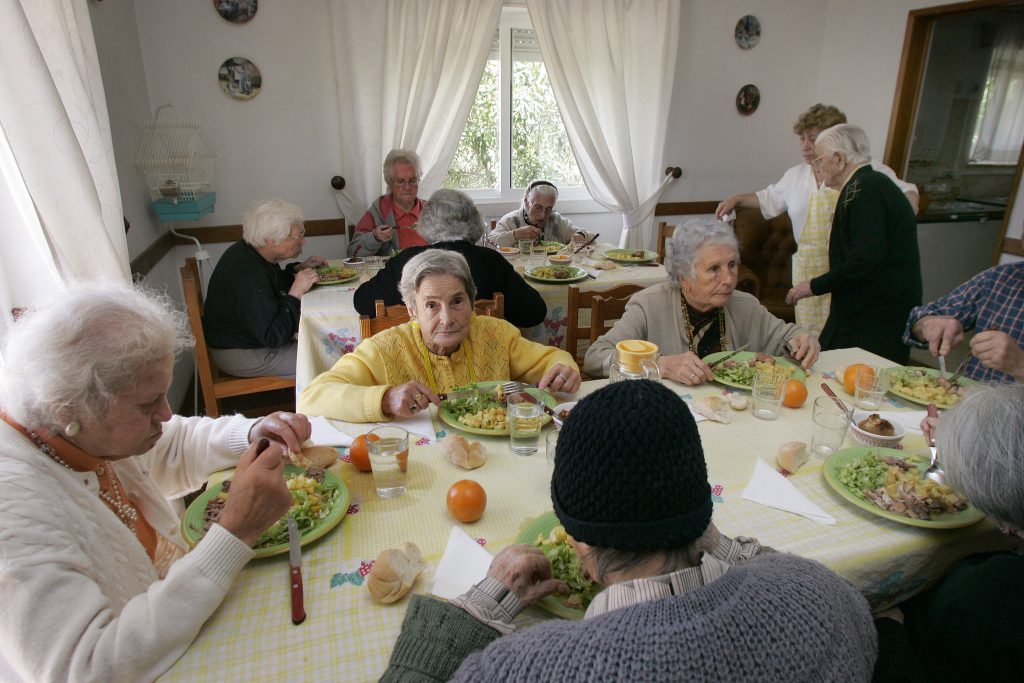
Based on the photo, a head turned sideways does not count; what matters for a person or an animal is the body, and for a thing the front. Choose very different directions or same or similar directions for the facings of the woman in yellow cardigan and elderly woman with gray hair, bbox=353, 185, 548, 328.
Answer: very different directions

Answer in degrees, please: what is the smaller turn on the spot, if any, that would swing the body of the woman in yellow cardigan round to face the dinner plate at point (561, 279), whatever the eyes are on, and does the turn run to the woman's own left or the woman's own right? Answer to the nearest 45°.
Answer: approximately 135° to the woman's own left

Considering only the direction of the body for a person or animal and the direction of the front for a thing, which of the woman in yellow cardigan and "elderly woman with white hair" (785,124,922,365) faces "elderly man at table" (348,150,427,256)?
the elderly woman with white hair

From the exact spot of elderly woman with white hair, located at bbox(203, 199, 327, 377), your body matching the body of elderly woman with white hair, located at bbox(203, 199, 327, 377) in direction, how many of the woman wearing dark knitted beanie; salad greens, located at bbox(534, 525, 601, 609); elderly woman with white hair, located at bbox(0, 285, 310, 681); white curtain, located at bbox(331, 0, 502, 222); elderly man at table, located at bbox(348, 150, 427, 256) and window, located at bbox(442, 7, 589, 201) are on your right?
3

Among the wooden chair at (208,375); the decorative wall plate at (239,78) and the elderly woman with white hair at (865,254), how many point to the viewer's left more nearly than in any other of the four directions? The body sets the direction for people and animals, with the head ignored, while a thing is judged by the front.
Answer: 1

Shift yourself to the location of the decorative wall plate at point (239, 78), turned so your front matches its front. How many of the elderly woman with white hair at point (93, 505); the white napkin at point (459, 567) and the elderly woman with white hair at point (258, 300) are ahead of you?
3

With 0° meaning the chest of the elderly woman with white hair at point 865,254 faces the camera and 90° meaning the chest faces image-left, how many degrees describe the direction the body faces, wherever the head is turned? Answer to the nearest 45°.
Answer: approximately 90°

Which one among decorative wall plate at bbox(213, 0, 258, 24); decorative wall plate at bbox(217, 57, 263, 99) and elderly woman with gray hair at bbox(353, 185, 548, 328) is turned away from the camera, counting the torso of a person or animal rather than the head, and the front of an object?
the elderly woman with gray hair

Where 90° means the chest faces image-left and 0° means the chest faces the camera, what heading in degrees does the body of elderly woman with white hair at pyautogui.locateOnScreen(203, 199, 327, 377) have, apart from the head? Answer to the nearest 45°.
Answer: approximately 270°

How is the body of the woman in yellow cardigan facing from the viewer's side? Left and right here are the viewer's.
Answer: facing the viewer

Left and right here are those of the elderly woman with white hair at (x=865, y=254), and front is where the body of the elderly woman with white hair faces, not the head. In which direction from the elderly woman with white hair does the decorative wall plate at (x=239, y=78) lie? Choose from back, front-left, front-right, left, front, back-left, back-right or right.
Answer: front

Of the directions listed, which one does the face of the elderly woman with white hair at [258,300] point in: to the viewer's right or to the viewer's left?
to the viewer's right

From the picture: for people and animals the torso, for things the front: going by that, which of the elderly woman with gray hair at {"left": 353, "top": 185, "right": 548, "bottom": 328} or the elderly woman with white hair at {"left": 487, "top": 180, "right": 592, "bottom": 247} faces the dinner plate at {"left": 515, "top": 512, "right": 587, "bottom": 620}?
the elderly woman with white hair at {"left": 487, "top": 180, "right": 592, "bottom": 247}

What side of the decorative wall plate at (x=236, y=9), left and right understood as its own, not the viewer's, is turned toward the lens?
front

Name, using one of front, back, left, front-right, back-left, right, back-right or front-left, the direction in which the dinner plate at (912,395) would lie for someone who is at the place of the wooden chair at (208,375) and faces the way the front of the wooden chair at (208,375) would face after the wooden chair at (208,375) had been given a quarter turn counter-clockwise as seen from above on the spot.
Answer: back-right

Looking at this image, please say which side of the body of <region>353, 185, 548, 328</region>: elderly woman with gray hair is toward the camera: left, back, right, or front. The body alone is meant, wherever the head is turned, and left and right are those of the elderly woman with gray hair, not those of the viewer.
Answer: back

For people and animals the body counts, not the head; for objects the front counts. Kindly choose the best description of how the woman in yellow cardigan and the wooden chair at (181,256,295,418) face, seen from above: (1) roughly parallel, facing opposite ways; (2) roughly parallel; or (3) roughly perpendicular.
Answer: roughly perpendicular
